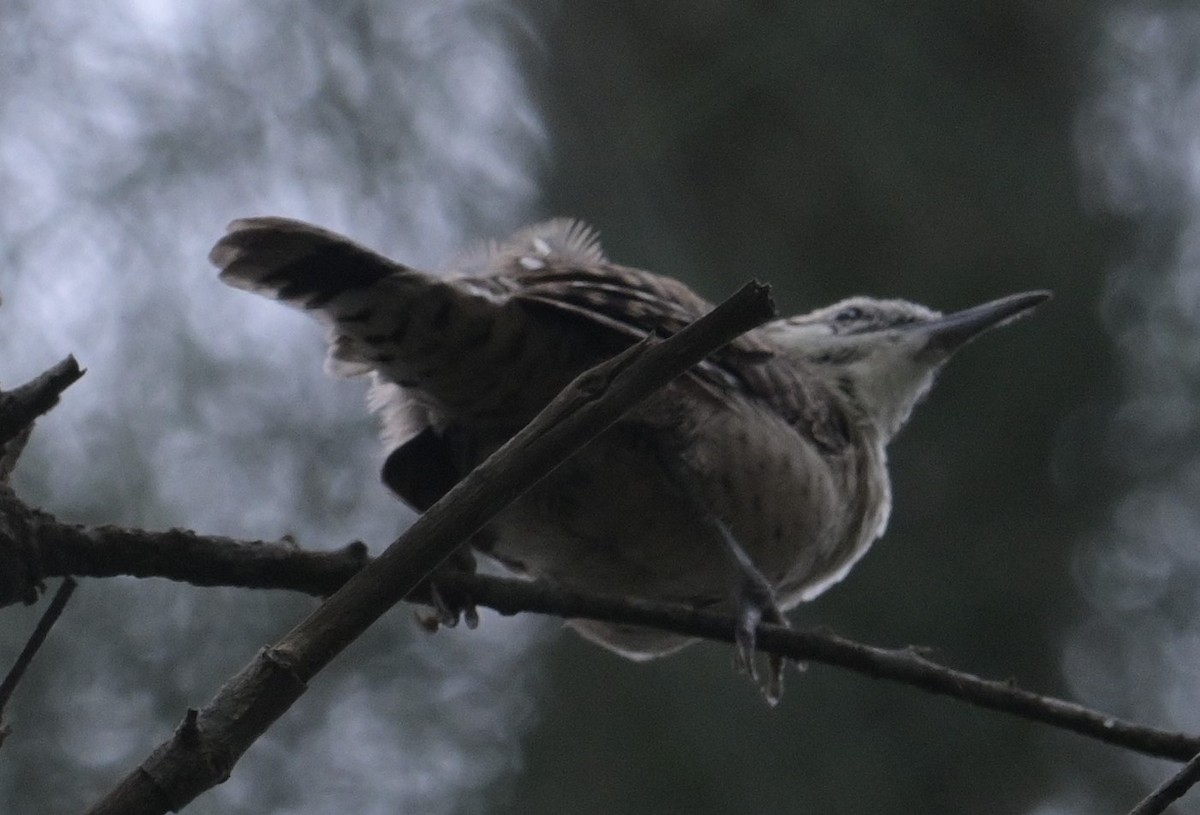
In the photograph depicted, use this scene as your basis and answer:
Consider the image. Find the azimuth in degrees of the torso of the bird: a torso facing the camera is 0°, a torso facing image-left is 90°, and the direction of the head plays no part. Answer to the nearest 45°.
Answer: approximately 270°

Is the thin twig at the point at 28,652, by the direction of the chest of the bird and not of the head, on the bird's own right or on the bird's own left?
on the bird's own right

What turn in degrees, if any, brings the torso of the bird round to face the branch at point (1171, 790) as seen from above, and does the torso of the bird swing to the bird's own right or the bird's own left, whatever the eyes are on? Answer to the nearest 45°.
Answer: approximately 45° to the bird's own right

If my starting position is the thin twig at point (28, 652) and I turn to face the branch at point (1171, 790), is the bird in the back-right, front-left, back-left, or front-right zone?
front-left
